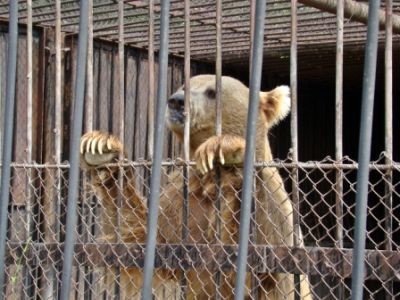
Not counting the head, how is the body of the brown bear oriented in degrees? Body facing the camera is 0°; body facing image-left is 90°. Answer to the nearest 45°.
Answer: approximately 45°
